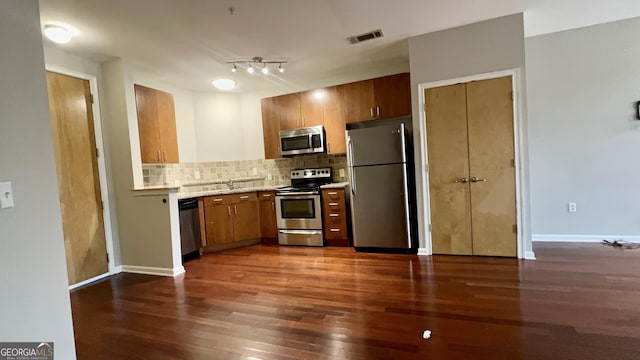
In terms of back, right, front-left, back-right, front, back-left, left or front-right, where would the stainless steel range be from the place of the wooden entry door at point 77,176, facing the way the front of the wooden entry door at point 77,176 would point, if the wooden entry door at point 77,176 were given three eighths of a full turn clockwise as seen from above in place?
back

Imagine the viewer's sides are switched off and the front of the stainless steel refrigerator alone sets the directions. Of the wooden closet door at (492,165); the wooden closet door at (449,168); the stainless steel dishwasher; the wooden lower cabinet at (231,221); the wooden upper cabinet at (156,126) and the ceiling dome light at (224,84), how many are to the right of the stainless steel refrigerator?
4

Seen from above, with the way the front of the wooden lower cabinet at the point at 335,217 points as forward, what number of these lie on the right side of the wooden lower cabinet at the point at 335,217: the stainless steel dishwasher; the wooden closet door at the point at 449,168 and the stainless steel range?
2

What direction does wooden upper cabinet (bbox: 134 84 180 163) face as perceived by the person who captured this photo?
facing the viewer and to the right of the viewer

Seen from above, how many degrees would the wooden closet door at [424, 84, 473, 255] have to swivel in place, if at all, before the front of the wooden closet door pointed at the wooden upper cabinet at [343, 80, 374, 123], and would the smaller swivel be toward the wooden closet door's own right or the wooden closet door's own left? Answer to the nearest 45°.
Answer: approximately 135° to the wooden closet door's own right

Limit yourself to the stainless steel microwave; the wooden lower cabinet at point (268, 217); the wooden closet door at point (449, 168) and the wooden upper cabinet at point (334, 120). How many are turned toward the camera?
4

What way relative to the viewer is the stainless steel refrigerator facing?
toward the camera

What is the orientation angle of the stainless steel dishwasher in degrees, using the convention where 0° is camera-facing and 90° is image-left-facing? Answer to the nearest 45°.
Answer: approximately 315°

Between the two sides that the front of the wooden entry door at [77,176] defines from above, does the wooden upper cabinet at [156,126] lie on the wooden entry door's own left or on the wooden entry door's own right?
on the wooden entry door's own left

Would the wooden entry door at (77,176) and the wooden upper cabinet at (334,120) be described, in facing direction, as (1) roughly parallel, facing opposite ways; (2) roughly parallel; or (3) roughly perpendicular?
roughly perpendicular

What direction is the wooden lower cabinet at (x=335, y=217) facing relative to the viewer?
toward the camera

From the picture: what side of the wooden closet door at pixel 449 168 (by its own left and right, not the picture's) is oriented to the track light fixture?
right

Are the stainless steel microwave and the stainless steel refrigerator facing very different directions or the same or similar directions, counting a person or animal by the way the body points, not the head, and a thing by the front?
same or similar directions
